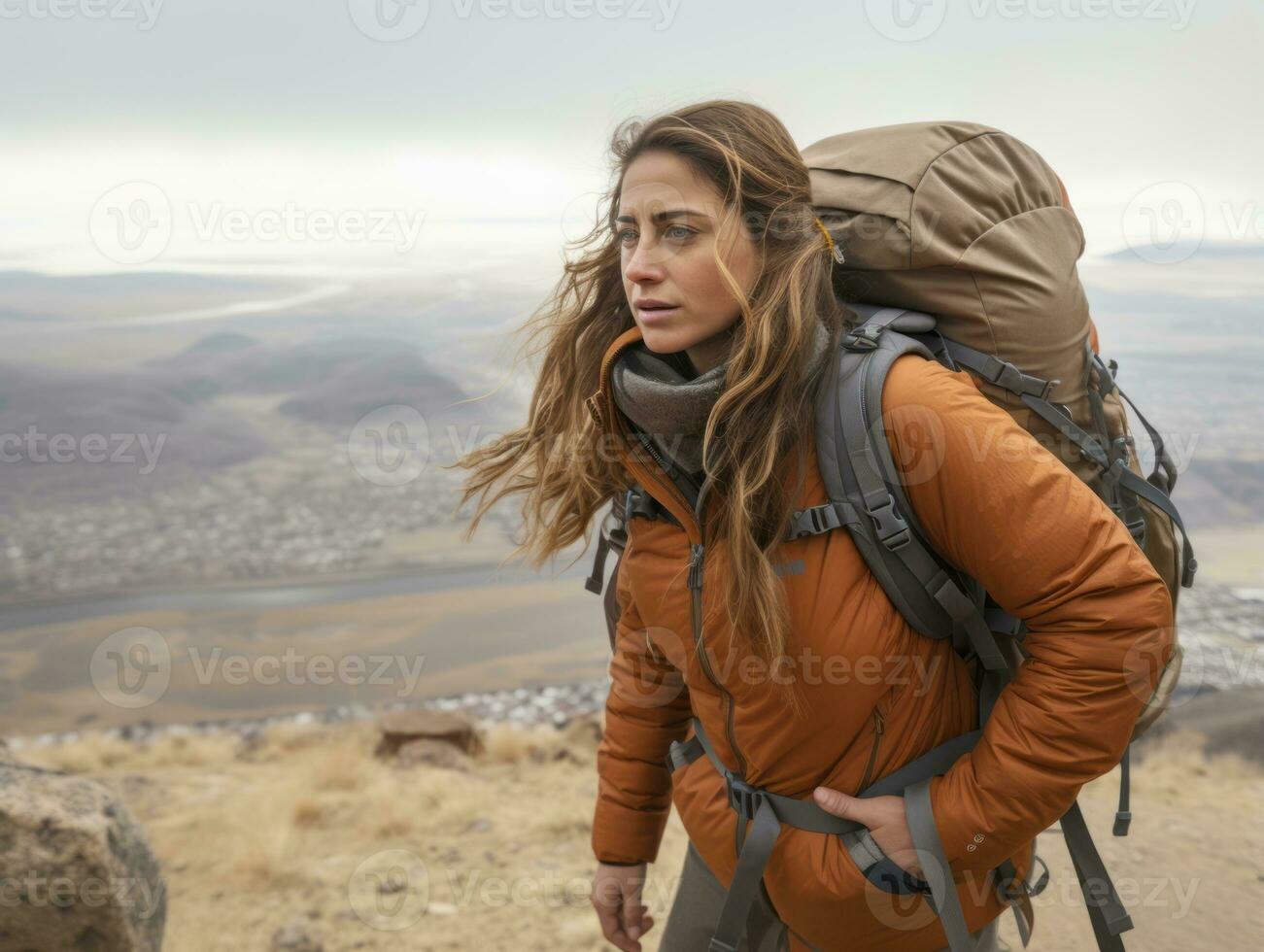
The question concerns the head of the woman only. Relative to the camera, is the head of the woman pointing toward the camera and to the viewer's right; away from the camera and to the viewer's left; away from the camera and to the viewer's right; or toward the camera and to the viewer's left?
toward the camera and to the viewer's left

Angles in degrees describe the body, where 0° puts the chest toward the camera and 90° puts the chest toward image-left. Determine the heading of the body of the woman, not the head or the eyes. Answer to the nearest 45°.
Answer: approximately 45°

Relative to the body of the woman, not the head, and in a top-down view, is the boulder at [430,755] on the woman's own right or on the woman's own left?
on the woman's own right

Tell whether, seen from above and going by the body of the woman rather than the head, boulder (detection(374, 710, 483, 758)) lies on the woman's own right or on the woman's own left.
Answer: on the woman's own right
